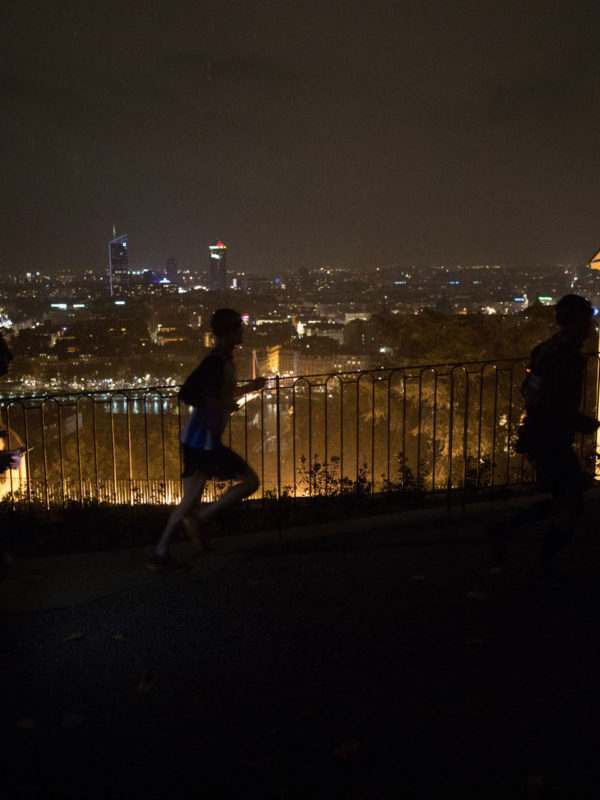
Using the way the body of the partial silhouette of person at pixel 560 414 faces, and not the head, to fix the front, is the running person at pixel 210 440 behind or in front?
behind

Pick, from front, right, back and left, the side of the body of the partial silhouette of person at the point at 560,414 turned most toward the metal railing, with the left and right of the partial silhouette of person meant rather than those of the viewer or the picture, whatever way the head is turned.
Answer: left

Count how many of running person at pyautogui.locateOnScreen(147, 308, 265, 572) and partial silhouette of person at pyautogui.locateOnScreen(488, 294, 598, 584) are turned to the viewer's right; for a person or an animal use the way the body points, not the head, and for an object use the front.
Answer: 2

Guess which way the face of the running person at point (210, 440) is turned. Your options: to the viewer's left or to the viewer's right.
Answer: to the viewer's right

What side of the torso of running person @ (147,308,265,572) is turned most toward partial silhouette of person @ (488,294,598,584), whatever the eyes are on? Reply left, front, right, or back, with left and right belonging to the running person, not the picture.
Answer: front

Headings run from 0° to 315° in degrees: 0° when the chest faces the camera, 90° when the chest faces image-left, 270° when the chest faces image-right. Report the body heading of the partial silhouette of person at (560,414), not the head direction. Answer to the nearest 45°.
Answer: approximately 270°

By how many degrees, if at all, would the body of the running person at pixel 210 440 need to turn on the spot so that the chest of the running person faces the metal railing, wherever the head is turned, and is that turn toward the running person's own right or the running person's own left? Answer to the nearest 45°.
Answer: approximately 90° to the running person's own left

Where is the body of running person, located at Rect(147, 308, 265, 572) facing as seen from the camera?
to the viewer's right
